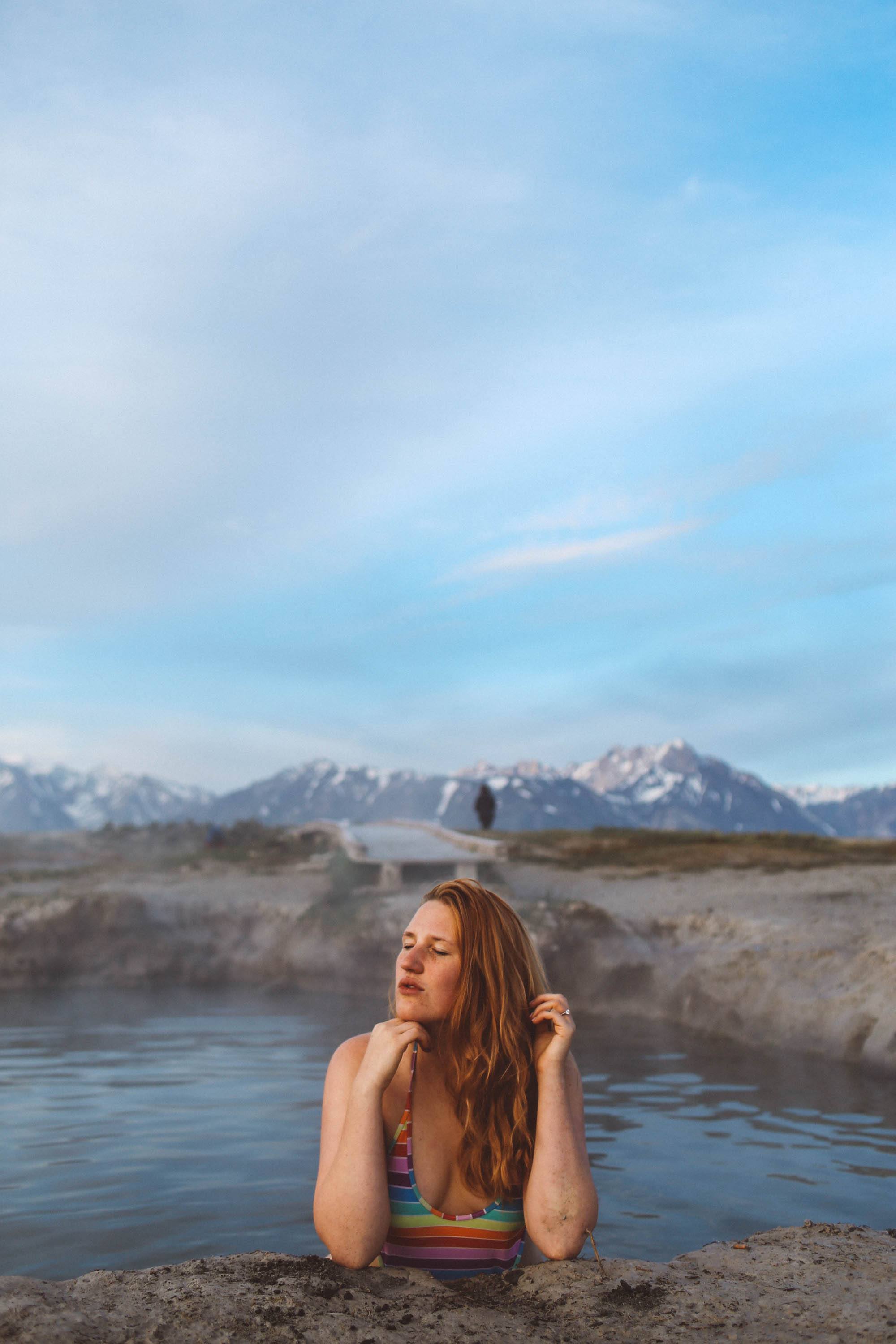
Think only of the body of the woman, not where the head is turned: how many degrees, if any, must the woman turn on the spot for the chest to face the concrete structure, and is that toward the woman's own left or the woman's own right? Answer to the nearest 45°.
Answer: approximately 180°

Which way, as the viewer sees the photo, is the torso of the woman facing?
toward the camera

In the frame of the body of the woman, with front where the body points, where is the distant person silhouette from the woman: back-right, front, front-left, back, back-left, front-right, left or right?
back

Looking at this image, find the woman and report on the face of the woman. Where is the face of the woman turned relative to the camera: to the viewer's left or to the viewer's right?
to the viewer's left
